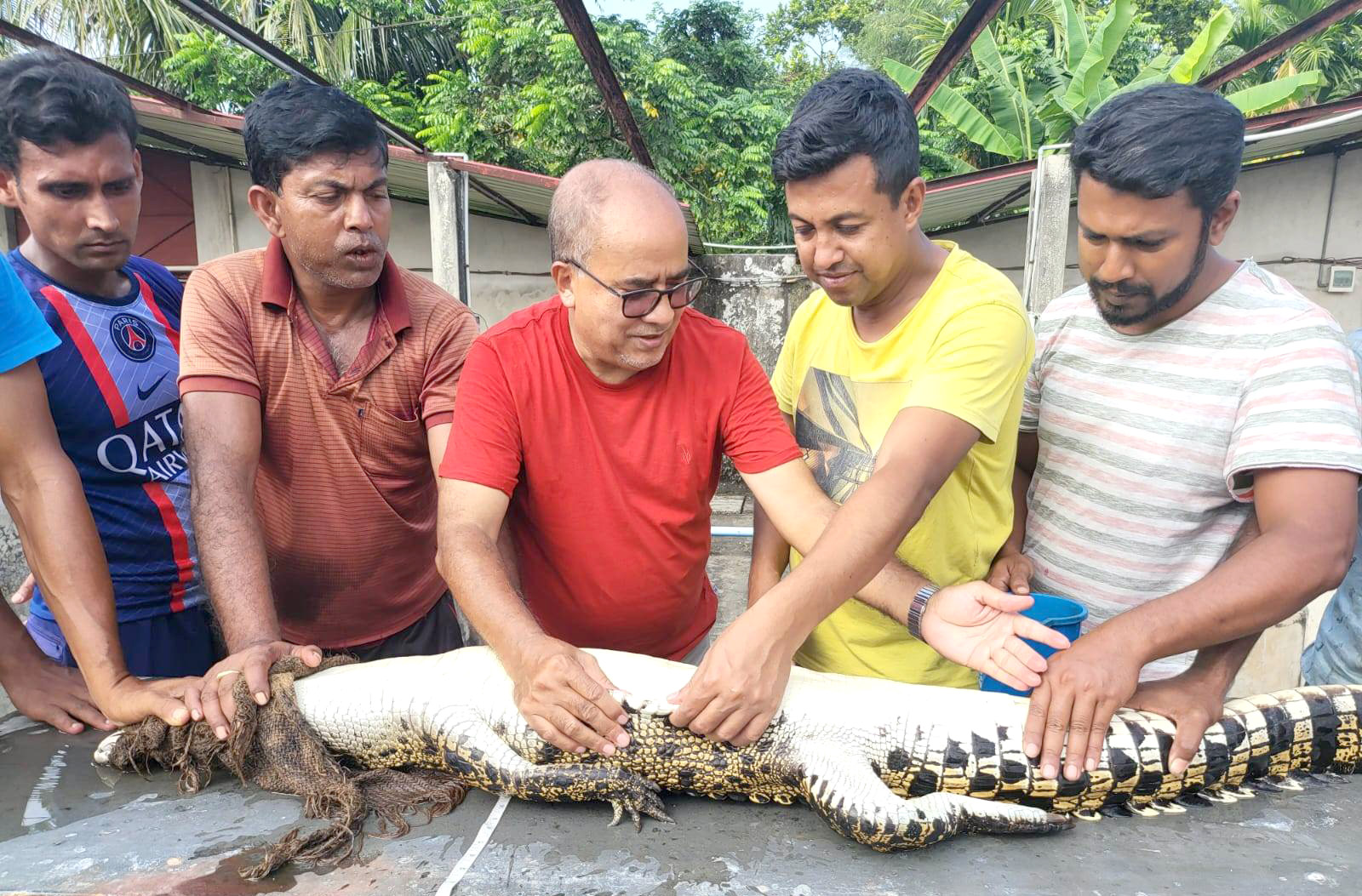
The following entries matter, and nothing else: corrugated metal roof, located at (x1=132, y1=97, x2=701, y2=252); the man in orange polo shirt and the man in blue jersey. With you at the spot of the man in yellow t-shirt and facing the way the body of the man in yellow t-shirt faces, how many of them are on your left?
0

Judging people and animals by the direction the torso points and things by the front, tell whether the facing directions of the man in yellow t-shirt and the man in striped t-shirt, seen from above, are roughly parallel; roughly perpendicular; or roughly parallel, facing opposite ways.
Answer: roughly parallel

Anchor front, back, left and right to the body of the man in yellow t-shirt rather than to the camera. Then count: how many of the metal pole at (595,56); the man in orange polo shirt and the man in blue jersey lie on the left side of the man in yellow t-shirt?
0

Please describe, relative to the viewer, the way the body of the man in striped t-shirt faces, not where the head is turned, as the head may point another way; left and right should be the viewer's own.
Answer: facing the viewer and to the left of the viewer

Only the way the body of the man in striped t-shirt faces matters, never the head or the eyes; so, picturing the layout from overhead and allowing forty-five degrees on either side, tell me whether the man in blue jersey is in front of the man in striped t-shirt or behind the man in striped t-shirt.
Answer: in front

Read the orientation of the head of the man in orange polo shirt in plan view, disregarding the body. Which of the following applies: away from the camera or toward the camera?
toward the camera

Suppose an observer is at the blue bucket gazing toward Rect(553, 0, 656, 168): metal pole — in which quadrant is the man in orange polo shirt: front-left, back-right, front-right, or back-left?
front-left

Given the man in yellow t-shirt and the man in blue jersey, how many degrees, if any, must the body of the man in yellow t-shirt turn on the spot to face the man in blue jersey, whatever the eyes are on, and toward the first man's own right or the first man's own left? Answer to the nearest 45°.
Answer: approximately 45° to the first man's own right

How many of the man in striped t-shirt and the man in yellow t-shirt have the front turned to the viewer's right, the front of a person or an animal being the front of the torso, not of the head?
0

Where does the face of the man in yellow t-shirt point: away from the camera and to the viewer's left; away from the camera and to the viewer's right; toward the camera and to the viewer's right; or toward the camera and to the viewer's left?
toward the camera and to the viewer's left

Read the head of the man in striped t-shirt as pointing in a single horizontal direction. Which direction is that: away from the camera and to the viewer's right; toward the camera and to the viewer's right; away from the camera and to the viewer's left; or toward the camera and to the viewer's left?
toward the camera and to the viewer's left

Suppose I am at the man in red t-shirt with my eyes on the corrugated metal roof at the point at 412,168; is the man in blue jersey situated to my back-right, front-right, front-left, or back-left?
front-left
